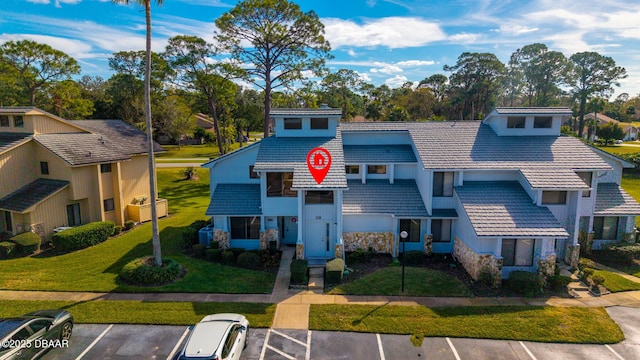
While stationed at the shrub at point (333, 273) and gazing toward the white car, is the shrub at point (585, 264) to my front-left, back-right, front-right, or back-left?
back-left

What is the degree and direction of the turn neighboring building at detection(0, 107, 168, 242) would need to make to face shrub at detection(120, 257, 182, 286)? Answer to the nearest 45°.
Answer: approximately 45° to its left

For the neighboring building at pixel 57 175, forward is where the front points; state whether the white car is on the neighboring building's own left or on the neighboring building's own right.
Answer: on the neighboring building's own left

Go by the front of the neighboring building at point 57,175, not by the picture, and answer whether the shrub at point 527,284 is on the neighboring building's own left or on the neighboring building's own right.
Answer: on the neighboring building's own left

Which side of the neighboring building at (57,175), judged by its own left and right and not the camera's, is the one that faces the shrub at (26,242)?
front

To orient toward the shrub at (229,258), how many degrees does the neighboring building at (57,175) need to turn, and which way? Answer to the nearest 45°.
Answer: approximately 90° to its left

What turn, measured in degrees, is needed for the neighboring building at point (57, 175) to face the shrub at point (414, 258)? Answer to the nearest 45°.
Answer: approximately 90° to its left

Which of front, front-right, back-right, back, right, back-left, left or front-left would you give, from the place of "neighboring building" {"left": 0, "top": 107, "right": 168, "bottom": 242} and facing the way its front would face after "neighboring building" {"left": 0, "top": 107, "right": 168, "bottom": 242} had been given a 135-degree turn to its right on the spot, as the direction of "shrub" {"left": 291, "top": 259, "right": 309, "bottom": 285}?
back-right

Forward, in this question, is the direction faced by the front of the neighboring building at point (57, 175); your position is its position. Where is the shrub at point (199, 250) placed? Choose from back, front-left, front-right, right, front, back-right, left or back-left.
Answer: left

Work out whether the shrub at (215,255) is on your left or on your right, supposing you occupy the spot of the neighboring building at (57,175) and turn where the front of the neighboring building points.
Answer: on your left

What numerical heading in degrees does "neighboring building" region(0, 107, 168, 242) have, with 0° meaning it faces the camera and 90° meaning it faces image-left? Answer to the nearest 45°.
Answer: approximately 45°
